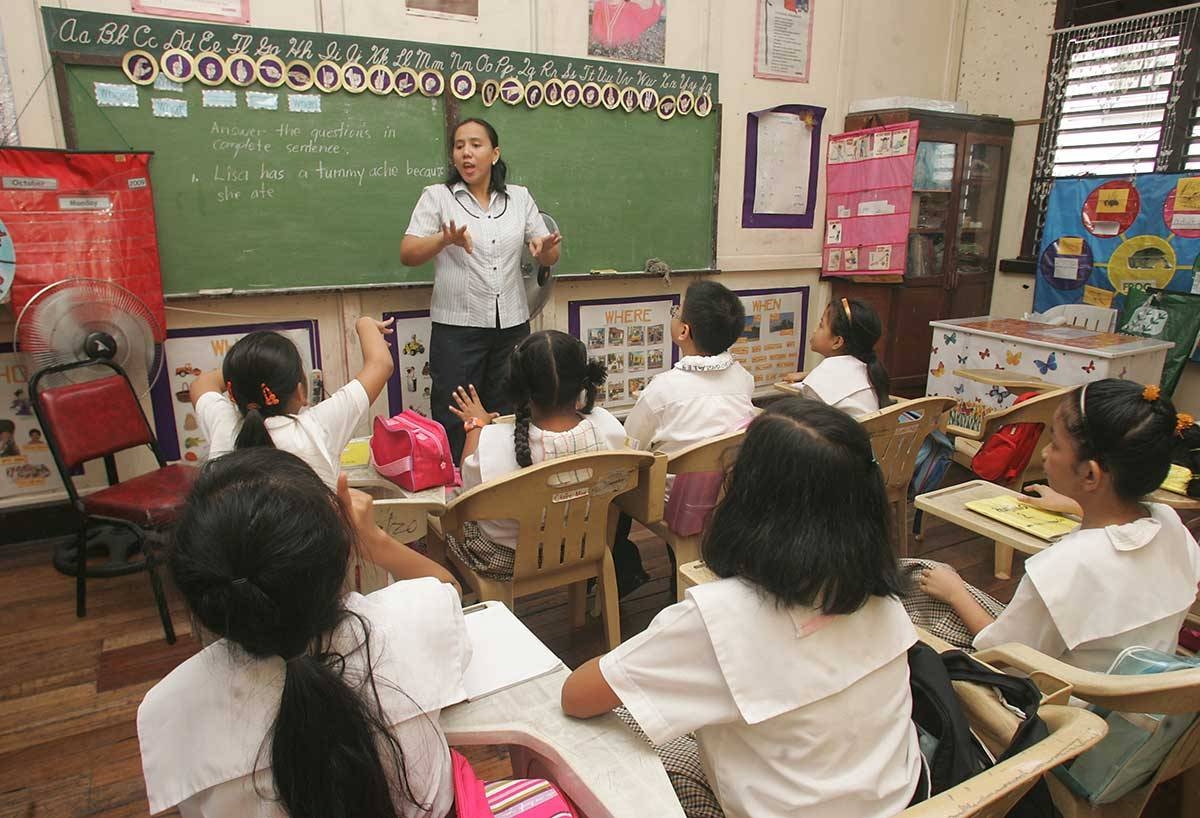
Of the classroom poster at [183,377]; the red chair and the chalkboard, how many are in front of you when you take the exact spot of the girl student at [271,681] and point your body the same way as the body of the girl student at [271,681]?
3

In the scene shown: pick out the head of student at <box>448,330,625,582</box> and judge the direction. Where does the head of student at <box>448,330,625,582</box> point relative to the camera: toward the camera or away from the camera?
away from the camera

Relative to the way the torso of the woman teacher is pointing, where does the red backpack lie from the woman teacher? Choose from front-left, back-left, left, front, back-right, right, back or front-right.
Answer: front-left

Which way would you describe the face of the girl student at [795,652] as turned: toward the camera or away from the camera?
away from the camera

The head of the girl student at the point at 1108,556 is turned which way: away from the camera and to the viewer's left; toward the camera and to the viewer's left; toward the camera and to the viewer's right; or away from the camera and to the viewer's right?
away from the camera and to the viewer's left

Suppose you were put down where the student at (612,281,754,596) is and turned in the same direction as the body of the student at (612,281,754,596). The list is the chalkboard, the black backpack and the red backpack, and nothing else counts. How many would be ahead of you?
1

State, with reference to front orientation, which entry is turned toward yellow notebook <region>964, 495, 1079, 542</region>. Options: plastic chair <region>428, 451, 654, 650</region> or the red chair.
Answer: the red chair

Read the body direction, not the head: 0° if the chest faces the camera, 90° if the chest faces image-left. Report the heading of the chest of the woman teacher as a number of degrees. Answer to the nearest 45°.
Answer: approximately 0°

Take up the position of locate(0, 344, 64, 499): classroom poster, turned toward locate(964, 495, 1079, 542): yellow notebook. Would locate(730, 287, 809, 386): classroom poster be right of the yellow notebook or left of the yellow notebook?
left

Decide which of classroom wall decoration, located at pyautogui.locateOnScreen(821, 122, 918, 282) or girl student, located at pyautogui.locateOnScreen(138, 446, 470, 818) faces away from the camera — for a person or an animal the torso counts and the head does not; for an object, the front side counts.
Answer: the girl student

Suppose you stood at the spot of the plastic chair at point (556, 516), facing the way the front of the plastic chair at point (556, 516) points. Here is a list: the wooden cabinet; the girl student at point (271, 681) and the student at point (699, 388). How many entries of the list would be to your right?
2
